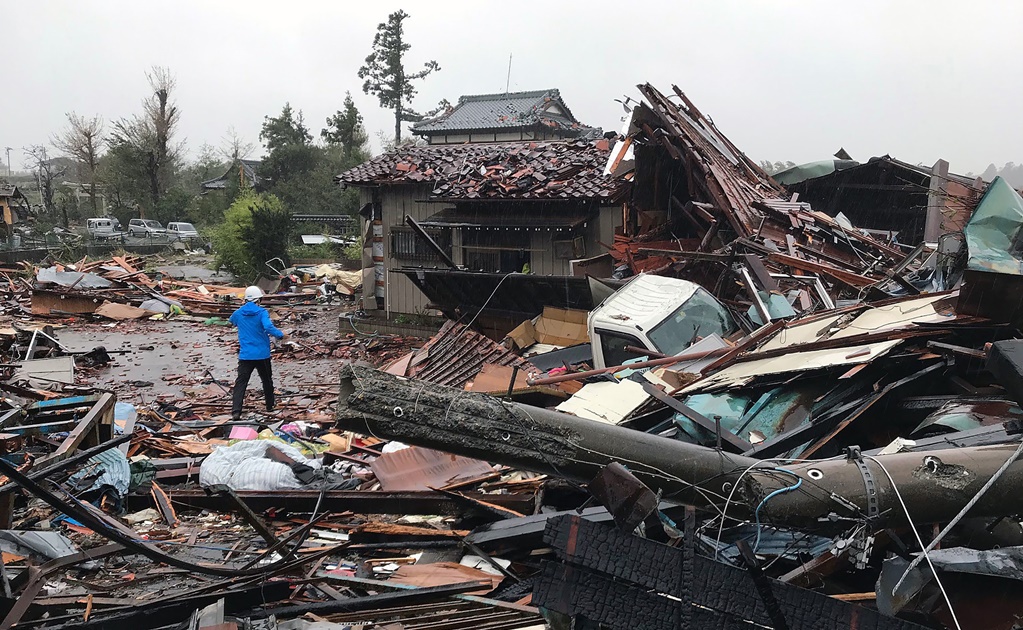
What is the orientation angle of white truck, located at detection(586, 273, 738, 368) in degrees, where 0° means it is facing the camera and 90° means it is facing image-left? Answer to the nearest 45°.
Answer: approximately 315°

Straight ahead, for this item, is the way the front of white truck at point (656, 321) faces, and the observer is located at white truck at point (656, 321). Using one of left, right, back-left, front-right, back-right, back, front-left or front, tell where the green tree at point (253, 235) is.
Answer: back

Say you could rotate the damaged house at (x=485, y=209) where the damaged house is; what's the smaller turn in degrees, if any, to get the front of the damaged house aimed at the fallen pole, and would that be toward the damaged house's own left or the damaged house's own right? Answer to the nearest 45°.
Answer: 0° — it already faces it

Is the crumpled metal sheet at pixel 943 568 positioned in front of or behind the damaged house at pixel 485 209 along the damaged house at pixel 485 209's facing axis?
in front

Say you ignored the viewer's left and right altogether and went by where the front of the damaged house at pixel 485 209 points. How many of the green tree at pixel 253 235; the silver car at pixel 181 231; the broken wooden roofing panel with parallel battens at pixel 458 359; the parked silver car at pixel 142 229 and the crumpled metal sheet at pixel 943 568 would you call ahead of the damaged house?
2

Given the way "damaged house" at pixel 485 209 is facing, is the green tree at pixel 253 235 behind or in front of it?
behind

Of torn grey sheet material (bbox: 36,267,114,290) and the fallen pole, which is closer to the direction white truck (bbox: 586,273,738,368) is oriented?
the fallen pole

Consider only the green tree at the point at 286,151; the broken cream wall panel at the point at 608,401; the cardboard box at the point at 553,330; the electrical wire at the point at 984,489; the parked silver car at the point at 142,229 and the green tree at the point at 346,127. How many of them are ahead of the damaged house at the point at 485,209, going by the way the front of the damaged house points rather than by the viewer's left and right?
3

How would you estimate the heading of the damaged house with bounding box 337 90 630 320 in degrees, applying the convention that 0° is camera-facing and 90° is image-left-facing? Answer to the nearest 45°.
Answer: approximately 0°

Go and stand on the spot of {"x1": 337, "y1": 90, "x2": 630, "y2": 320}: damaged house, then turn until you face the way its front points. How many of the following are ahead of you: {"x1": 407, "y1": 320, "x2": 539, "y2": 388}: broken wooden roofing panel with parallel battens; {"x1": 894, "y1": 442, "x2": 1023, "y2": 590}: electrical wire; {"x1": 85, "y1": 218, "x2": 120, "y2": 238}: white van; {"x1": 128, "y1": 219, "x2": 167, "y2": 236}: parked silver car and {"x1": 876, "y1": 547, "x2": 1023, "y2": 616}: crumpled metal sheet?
3

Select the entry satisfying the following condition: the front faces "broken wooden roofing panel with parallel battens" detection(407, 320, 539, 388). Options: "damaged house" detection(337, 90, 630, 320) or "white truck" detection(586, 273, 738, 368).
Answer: the damaged house

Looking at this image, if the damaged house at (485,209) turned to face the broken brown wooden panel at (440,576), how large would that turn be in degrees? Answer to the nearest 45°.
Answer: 0° — it already faces it

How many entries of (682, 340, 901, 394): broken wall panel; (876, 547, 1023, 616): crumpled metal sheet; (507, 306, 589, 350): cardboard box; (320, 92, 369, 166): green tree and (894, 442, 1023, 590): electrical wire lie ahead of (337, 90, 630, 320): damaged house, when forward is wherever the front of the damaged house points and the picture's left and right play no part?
4
